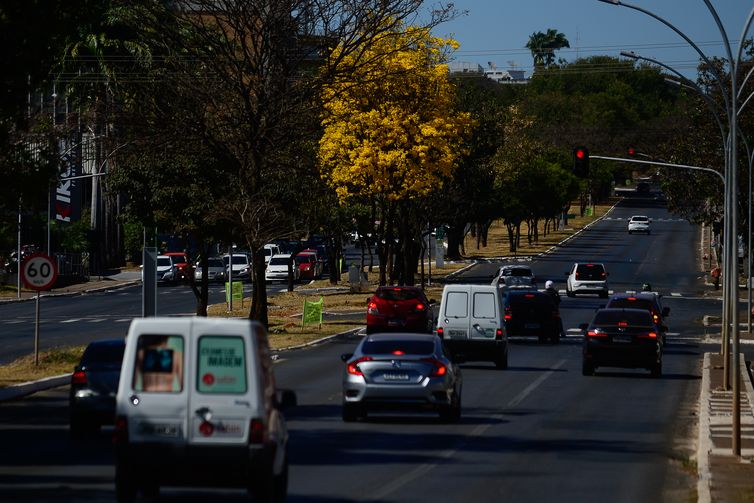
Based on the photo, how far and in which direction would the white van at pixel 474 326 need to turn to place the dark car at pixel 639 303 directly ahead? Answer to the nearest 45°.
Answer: approximately 45° to its right

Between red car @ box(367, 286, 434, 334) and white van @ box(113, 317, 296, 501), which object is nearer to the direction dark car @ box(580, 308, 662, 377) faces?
the red car

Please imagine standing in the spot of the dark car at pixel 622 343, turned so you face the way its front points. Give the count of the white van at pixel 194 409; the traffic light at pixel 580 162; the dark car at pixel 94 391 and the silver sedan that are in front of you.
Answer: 1

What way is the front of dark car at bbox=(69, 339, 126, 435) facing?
away from the camera

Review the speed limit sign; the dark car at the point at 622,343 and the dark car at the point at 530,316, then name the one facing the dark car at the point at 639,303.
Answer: the dark car at the point at 622,343

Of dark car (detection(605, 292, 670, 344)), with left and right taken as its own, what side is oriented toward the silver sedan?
back

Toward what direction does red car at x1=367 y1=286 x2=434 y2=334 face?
away from the camera

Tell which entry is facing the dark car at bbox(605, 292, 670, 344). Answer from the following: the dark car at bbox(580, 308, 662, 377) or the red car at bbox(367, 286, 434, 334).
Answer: the dark car at bbox(580, 308, 662, 377)

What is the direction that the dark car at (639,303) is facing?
away from the camera

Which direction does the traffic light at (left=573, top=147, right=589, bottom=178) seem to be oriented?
toward the camera

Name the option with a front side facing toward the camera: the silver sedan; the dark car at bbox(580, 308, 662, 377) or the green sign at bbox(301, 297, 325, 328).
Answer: the green sign

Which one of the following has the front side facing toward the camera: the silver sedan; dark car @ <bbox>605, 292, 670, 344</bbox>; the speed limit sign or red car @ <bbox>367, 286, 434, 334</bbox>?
the speed limit sign

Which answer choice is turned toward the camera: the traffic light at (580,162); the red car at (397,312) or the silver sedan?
the traffic light

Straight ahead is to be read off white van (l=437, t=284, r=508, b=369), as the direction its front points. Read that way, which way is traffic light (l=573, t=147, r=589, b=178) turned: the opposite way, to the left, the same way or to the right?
the opposite way

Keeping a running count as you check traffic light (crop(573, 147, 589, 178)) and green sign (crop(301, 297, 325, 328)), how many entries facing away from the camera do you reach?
0

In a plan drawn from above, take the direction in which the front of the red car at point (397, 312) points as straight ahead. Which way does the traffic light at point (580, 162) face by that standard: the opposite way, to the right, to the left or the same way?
the opposite way

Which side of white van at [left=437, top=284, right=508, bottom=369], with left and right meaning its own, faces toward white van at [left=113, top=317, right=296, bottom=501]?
back

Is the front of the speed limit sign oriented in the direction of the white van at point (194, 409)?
yes

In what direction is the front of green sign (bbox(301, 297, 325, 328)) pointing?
toward the camera

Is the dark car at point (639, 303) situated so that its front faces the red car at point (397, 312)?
no

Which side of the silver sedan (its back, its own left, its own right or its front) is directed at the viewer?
back
